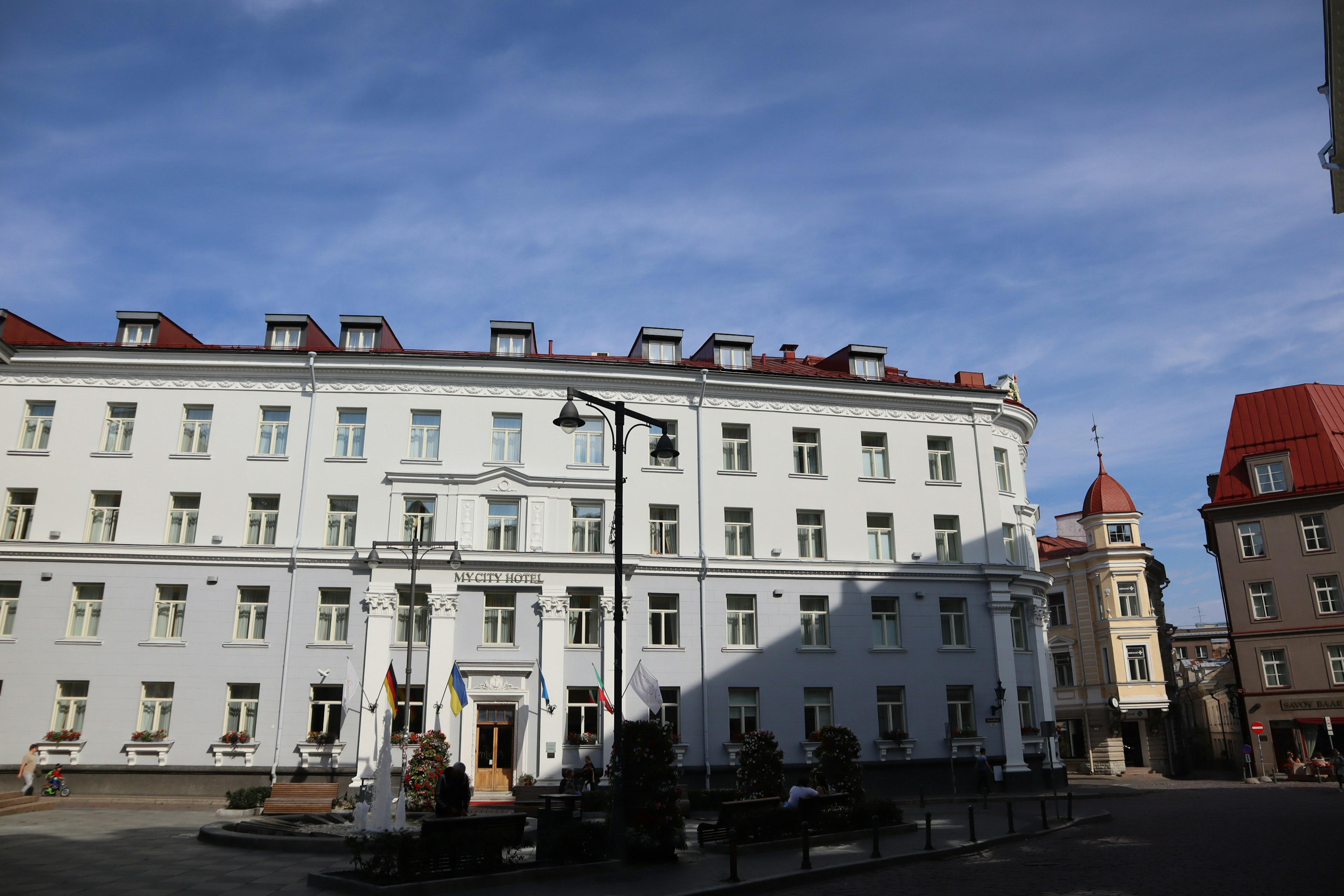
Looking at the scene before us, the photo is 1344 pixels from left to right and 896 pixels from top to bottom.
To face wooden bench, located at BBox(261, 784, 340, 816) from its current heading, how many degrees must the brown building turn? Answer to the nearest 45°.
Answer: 0° — it already faces it

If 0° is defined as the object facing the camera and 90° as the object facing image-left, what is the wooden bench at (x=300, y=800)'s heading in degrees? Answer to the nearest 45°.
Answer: approximately 0°

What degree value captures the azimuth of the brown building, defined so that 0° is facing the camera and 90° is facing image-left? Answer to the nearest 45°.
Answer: approximately 45°

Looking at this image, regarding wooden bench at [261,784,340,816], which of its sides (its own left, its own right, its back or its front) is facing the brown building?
left

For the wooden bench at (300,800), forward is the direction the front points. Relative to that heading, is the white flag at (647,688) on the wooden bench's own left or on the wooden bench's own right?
on the wooden bench's own left

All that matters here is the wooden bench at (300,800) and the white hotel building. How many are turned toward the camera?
2
